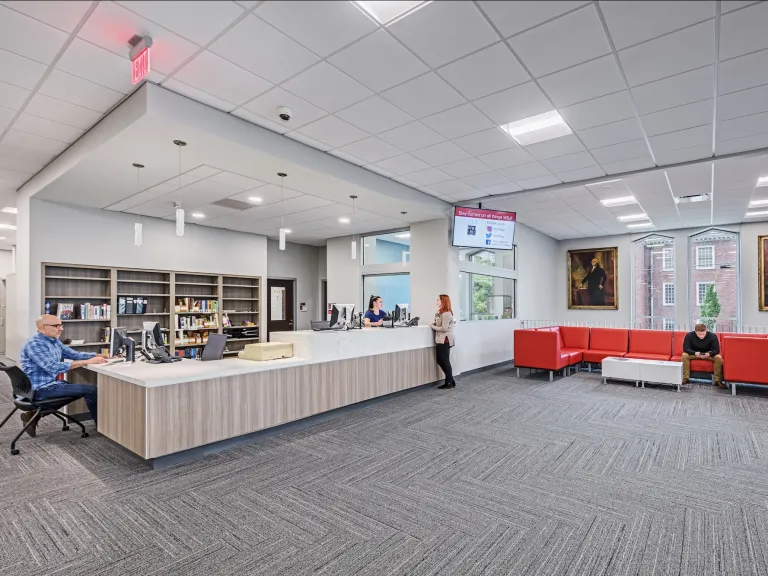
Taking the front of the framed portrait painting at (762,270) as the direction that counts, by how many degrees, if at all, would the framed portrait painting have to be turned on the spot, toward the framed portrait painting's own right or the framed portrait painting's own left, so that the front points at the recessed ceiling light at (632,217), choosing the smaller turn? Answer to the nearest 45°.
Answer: approximately 45° to the framed portrait painting's own right

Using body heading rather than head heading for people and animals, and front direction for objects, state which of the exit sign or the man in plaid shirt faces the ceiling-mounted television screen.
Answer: the man in plaid shirt

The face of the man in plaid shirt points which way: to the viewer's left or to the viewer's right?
to the viewer's right

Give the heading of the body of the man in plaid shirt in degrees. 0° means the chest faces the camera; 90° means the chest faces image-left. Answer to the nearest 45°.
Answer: approximately 270°

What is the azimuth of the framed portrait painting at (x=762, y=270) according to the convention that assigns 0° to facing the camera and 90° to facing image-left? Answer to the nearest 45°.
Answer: approximately 0°

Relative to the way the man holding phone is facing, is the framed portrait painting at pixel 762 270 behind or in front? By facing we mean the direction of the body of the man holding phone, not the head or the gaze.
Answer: behind

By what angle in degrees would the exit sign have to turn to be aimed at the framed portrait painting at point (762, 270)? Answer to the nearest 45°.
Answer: approximately 135° to its left
